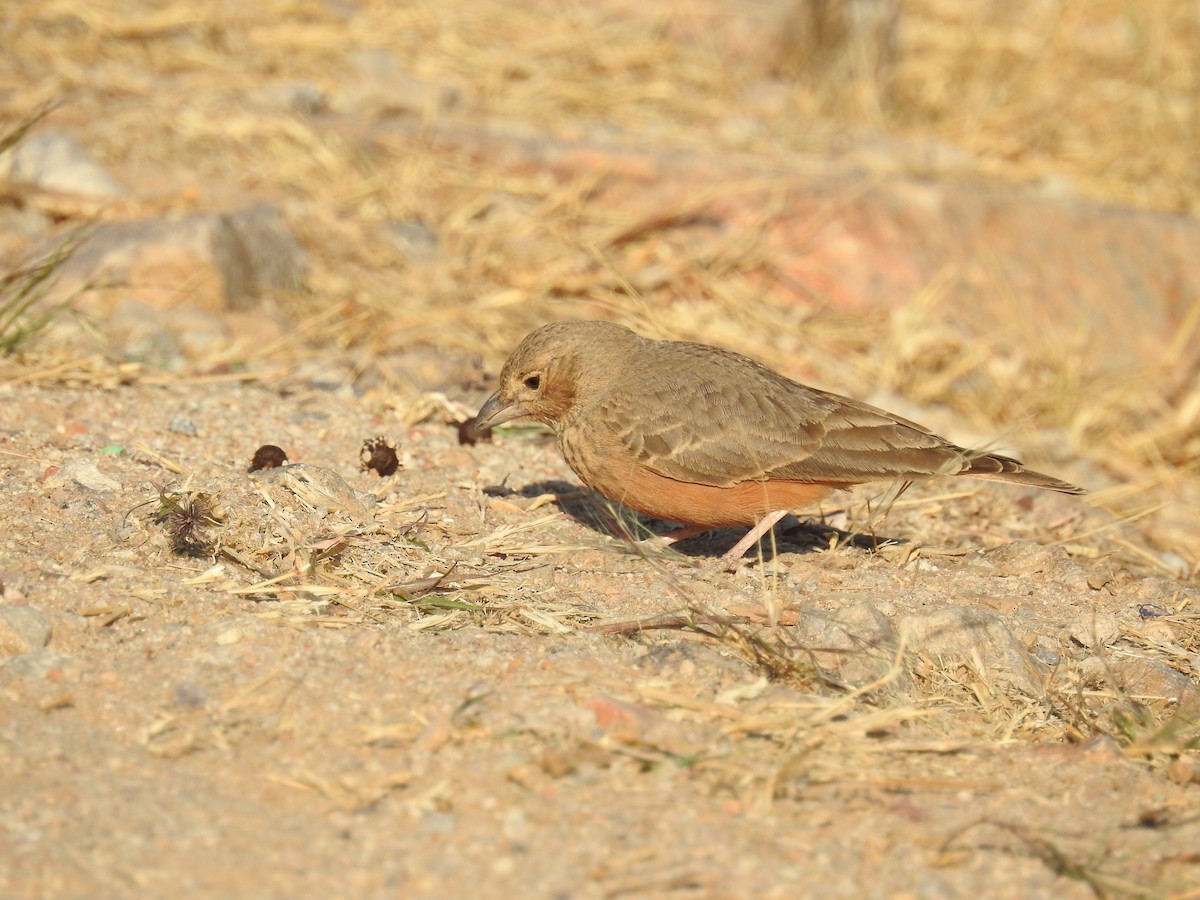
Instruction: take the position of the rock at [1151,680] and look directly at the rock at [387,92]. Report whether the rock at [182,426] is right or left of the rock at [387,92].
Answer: left

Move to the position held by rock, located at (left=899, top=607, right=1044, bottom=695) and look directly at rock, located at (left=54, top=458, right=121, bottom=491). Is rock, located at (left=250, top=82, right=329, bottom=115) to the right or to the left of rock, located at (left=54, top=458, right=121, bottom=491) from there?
right

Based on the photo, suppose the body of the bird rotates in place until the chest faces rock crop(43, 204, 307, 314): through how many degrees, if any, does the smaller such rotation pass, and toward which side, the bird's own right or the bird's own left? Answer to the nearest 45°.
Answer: approximately 45° to the bird's own right

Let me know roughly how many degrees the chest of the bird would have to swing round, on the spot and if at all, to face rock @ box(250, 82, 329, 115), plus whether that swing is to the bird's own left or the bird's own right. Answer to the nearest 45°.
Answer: approximately 45° to the bird's own right

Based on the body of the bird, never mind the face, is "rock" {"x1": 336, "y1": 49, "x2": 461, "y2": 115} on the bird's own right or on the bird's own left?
on the bird's own right

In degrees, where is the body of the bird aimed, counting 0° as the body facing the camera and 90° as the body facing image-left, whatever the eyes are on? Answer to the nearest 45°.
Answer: approximately 90°

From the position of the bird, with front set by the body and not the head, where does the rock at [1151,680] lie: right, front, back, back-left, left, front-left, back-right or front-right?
back-left

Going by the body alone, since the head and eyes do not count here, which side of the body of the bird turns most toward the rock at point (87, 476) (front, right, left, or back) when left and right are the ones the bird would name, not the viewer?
front

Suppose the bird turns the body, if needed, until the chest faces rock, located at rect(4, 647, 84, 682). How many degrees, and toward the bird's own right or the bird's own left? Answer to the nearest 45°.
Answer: approximately 45° to the bird's own left

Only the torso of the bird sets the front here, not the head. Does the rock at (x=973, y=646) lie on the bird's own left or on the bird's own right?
on the bird's own left
